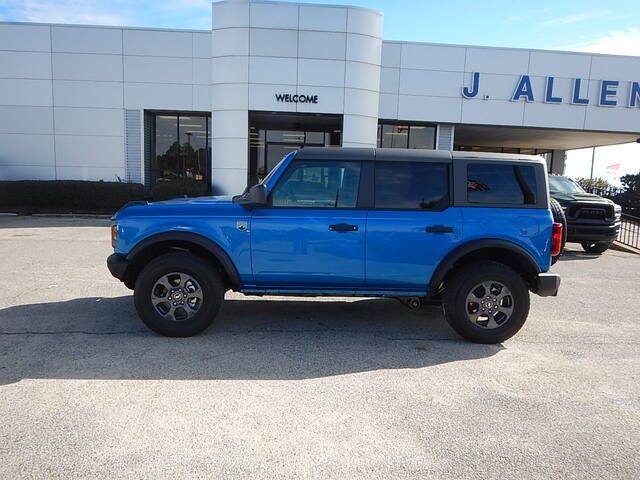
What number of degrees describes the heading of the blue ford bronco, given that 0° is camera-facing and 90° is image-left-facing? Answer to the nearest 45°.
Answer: approximately 90°

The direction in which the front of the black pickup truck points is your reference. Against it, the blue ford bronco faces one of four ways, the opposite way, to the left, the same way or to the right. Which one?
to the right

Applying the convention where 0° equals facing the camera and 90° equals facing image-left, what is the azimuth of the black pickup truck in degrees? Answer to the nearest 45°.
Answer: approximately 315°

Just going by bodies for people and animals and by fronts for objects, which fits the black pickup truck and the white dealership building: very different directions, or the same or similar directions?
same or similar directions

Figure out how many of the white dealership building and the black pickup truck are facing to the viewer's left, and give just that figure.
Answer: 0

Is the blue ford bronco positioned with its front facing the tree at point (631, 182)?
no

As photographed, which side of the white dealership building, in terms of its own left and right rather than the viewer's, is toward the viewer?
front

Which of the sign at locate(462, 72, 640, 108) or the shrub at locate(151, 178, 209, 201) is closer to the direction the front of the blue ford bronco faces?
the shrub

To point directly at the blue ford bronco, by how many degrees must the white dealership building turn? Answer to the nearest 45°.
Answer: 0° — it already faces it

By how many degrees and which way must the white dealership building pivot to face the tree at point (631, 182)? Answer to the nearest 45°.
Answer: approximately 90° to its left

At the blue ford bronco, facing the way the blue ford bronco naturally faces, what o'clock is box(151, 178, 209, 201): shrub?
The shrub is roughly at 2 o'clock from the blue ford bronco.

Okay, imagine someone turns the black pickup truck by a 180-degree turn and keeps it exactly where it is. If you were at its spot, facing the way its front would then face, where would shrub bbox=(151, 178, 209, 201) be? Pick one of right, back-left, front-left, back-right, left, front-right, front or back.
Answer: front-left

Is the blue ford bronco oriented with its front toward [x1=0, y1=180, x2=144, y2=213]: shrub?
no

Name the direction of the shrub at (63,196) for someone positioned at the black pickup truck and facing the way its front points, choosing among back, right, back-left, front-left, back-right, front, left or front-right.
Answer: back-right

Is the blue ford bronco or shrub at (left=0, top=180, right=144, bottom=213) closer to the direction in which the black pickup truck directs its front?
the blue ford bronco

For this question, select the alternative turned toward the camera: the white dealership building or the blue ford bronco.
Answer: the white dealership building

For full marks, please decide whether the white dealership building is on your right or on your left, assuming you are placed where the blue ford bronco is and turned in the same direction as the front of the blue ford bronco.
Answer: on your right

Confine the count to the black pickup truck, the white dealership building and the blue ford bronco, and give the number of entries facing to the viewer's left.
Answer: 1
